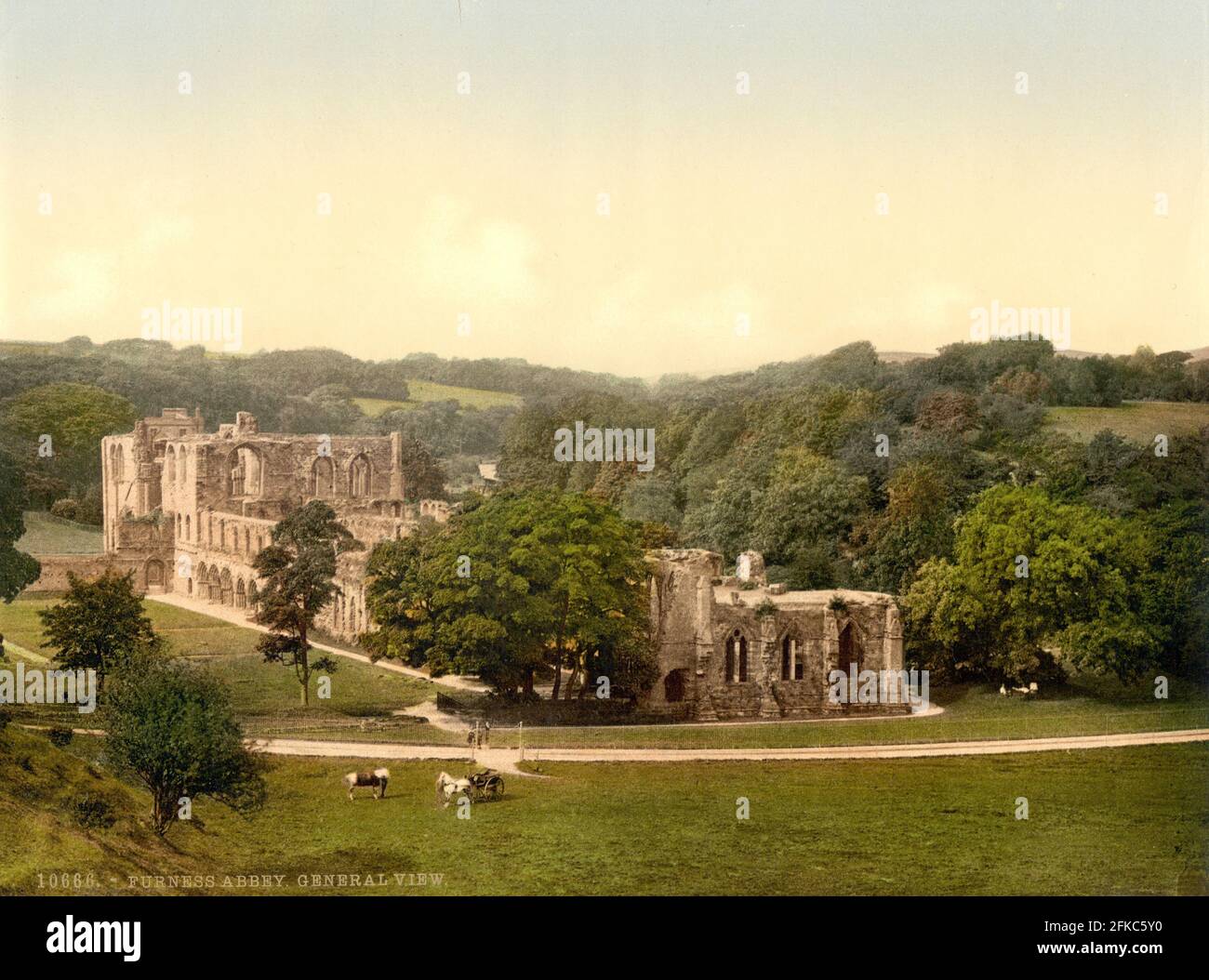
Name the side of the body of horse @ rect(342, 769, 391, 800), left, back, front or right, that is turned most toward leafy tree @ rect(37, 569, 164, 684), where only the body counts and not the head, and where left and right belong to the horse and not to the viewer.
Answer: back

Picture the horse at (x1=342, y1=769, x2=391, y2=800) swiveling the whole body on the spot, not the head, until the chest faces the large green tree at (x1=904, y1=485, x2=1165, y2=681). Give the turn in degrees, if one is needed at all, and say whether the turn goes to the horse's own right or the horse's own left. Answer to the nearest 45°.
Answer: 0° — it already faces it

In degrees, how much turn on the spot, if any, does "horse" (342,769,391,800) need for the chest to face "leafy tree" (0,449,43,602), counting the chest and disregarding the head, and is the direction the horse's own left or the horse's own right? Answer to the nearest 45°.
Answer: approximately 180°

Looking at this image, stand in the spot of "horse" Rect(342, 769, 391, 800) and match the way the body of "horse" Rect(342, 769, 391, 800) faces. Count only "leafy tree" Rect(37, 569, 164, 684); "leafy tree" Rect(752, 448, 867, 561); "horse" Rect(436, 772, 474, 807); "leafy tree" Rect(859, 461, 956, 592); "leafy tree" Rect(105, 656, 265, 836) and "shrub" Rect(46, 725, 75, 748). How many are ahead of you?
3

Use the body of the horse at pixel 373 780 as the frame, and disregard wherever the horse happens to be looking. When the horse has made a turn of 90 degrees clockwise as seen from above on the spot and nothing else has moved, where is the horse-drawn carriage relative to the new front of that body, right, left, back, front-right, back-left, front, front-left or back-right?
left

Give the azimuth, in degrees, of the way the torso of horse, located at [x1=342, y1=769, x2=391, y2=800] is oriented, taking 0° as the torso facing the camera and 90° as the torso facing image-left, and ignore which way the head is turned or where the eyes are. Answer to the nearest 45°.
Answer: approximately 270°

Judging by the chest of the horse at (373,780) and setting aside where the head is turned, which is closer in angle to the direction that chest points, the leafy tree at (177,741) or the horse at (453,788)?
the horse

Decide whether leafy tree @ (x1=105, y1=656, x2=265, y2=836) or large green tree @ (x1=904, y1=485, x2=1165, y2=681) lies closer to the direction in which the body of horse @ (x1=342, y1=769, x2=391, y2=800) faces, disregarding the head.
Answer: the large green tree

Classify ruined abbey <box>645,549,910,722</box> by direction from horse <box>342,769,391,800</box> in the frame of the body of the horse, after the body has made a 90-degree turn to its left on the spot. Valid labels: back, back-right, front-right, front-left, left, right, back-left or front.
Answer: right

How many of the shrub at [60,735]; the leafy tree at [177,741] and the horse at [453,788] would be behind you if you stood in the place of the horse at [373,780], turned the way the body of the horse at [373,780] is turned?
2

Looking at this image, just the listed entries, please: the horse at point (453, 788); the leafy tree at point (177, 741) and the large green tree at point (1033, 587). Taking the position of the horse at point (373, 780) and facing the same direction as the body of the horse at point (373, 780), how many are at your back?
1
